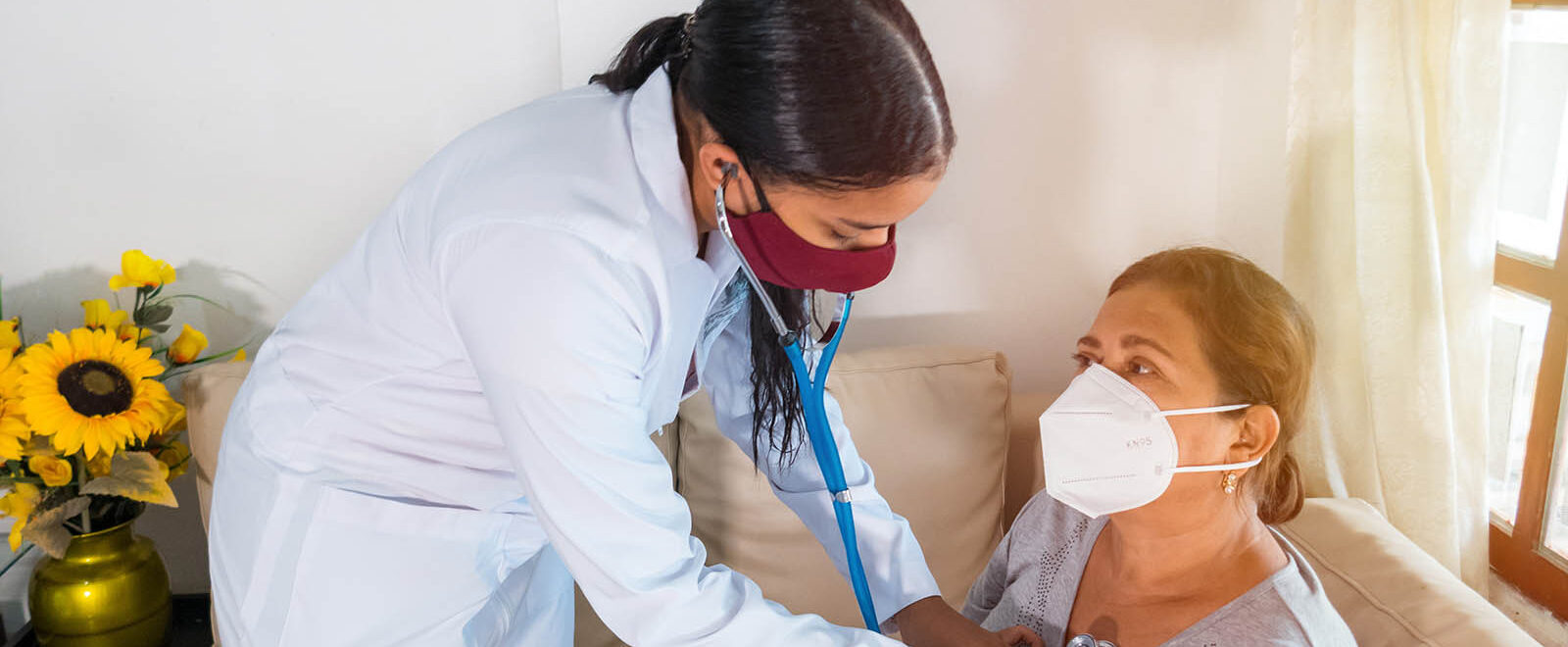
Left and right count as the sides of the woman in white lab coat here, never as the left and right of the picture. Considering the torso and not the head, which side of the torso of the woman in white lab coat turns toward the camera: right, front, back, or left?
right

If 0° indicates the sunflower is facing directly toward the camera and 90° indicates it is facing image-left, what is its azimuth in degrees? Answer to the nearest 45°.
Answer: approximately 0°

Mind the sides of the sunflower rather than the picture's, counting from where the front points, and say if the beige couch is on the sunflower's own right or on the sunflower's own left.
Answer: on the sunflower's own left

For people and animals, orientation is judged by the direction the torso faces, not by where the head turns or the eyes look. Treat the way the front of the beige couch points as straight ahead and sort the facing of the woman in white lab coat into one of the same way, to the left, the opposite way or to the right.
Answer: to the left

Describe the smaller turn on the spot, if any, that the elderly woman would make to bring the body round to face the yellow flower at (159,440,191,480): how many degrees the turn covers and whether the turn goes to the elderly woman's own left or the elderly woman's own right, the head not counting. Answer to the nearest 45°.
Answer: approximately 45° to the elderly woman's own right

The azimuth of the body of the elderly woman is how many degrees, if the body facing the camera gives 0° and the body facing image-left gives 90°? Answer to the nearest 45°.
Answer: approximately 45°

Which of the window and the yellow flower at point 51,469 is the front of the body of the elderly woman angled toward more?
the yellow flower

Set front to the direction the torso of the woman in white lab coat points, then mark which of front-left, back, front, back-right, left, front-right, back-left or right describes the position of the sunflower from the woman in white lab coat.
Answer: back-left
